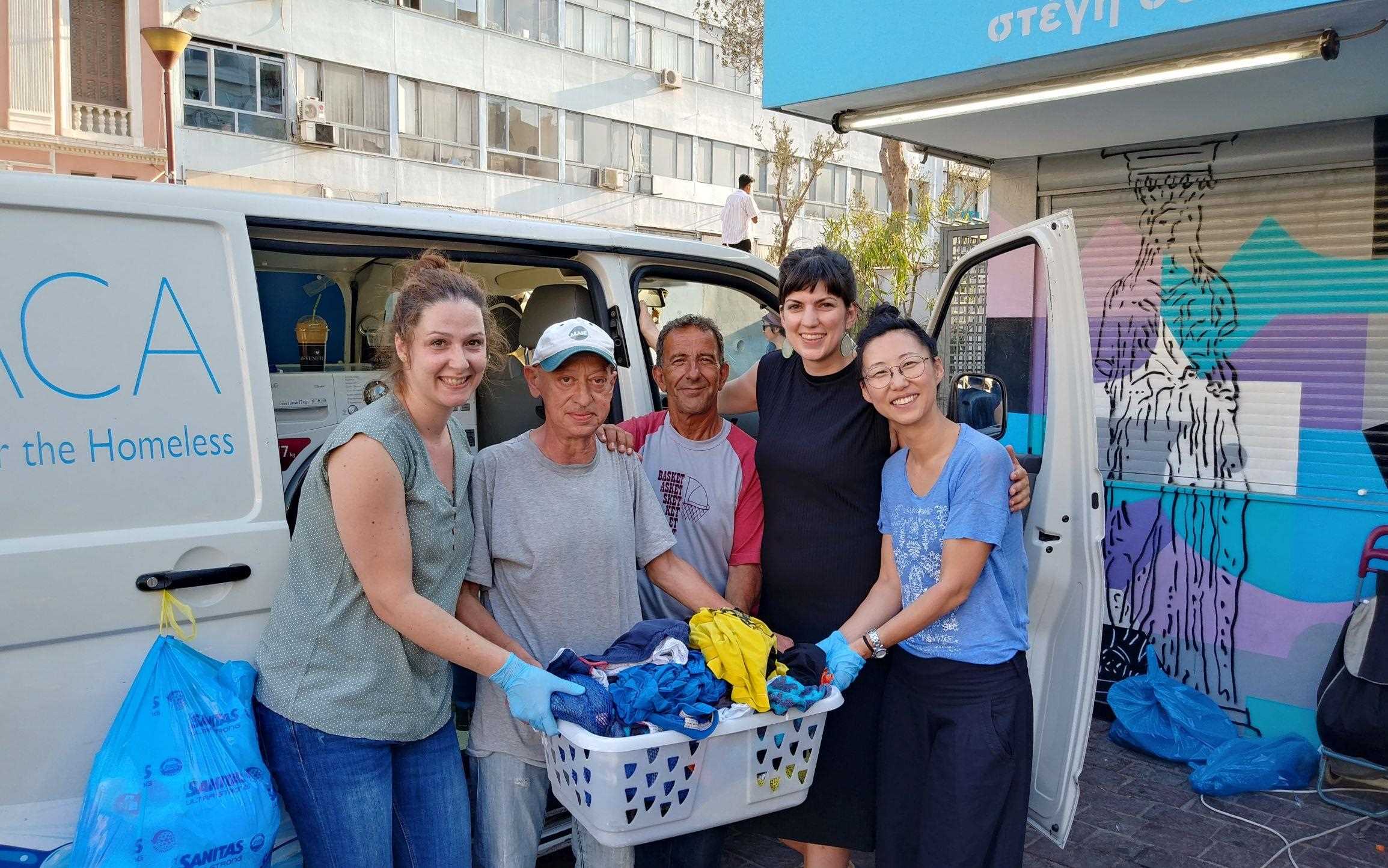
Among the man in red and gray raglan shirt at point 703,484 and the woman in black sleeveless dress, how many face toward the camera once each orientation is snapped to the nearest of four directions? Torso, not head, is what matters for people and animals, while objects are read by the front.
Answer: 2

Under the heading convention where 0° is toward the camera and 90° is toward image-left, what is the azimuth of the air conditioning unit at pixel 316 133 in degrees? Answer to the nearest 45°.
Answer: approximately 315°

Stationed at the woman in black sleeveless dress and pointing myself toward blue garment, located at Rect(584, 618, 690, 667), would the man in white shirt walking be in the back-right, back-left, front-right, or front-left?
back-right

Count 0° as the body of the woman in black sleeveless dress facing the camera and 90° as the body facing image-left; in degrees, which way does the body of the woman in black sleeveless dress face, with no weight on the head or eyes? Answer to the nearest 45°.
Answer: approximately 0°

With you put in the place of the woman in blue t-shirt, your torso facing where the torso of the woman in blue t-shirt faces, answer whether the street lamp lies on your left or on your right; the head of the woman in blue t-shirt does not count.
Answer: on your right

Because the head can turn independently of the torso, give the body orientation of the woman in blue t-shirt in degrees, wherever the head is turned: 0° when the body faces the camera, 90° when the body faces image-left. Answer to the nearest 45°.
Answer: approximately 45°

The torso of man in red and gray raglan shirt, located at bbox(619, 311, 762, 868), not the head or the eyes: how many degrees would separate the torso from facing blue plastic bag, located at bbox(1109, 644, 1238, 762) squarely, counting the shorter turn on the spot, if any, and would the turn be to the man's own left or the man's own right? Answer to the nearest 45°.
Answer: approximately 135° to the man's own left

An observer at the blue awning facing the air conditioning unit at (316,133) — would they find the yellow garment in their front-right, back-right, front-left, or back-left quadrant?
back-left

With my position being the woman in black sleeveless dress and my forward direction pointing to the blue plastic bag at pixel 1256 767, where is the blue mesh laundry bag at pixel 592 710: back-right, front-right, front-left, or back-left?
back-right

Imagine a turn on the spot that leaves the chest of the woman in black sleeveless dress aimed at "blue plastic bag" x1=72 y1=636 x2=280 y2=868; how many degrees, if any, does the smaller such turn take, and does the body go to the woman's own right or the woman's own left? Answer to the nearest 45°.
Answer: approximately 45° to the woman's own right

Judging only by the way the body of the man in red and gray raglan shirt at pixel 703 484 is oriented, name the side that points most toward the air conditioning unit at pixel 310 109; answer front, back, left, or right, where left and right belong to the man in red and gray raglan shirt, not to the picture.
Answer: back
